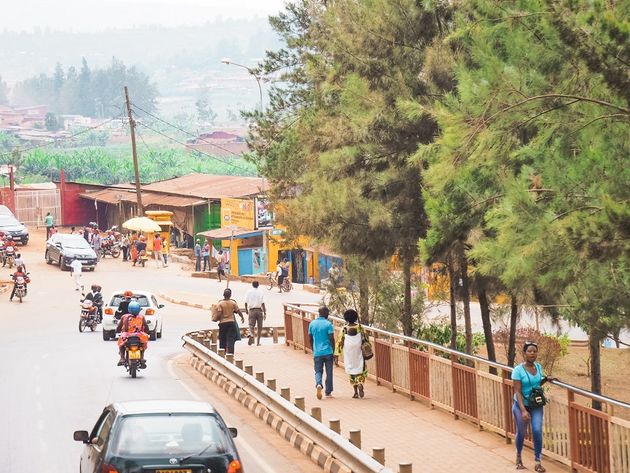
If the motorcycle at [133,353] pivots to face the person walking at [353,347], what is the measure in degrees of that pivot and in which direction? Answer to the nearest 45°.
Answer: approximately 135° to its right

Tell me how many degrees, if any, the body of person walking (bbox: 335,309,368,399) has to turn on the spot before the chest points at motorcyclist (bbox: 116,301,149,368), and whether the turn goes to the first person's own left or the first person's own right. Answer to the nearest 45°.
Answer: approximately 45° to the first person's own left

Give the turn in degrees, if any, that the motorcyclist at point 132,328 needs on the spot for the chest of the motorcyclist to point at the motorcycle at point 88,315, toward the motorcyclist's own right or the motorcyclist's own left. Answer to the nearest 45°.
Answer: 0° — they already face it

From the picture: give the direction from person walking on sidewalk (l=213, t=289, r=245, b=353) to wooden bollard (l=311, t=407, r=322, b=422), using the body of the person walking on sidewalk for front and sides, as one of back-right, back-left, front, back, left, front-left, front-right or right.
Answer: back

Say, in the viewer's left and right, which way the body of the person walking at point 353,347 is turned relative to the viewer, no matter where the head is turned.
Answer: facing away from the viewer

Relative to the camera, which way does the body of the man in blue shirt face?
away from the camera

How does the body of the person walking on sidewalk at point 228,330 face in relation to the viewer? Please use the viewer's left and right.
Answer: facing away from the viewer

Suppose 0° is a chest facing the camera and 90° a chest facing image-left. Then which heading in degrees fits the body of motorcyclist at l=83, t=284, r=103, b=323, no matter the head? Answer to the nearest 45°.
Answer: approximately 0°
